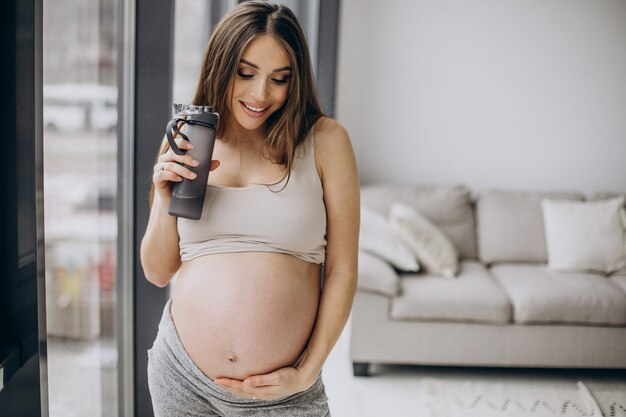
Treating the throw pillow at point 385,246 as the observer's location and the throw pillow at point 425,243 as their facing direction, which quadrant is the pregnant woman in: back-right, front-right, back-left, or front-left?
back-right

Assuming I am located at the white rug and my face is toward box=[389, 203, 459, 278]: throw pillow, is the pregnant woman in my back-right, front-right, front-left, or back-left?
back-left

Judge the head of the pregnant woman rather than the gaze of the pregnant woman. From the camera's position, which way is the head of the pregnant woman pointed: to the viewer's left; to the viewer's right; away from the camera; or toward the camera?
toward the camera

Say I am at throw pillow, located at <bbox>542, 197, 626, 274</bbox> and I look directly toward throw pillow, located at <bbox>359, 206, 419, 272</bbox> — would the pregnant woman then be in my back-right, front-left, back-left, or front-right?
front-left

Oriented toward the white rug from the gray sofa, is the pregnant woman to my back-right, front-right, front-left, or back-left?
front-right

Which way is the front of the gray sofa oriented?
toward the camera

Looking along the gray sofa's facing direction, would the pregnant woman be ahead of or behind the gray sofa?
ahead
